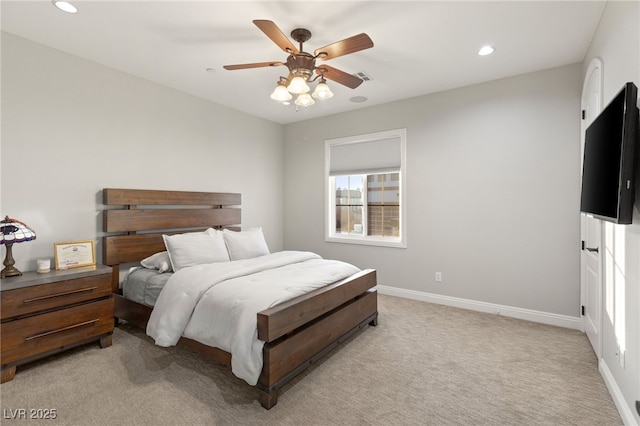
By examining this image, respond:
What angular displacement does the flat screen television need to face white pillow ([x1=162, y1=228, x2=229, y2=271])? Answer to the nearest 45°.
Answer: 0° — it already faces it

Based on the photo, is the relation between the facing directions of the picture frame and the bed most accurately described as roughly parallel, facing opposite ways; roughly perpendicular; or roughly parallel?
roughly parallel

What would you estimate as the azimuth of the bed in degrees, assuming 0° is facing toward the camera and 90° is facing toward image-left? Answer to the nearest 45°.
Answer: approximately 315°

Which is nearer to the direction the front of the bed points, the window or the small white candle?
the window

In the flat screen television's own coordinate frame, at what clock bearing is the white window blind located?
The white window blind is roughly at 1 o'clock from the flat screen television.

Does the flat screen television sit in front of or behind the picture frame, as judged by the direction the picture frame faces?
in front

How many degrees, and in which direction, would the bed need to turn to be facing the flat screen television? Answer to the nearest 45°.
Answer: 0° — it already faces it

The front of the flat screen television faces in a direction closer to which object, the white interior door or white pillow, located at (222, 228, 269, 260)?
the white pillow

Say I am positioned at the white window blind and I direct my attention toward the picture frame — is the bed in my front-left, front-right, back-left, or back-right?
front-left

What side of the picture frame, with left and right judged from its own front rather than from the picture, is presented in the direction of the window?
left

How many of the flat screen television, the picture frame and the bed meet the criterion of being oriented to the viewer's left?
1

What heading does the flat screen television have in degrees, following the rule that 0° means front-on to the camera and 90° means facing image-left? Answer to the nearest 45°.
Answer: approximately 90°

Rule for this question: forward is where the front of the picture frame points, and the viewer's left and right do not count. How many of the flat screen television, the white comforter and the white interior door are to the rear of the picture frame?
0

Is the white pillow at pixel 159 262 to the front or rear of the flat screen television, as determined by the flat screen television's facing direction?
to the front

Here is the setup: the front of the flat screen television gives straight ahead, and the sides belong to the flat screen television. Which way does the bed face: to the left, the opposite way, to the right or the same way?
the opposite way

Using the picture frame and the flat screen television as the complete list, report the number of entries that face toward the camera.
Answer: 1
